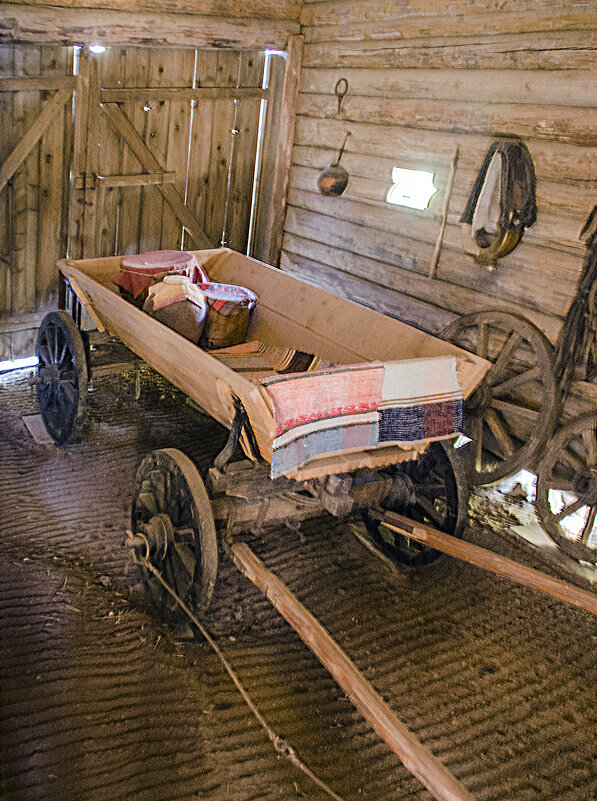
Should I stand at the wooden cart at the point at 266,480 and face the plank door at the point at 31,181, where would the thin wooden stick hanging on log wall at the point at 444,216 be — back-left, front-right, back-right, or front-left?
front-right

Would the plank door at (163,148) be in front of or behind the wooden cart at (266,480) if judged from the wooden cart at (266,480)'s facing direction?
behind

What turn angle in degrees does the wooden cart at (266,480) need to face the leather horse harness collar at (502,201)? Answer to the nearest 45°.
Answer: approximately 90° to its left

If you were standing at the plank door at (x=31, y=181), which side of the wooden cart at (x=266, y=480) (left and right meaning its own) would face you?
back

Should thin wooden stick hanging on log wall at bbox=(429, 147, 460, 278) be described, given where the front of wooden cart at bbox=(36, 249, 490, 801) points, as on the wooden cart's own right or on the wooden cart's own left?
on the wooden cart's own left

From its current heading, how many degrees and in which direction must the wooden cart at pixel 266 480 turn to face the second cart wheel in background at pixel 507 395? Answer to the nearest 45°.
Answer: approximately 90° to its left

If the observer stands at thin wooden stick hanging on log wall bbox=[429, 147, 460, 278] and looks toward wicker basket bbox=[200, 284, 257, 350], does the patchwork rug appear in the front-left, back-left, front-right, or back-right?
front-left

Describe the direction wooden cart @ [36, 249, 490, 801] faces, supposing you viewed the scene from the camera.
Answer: facing the viewer and to the right of the viewer
